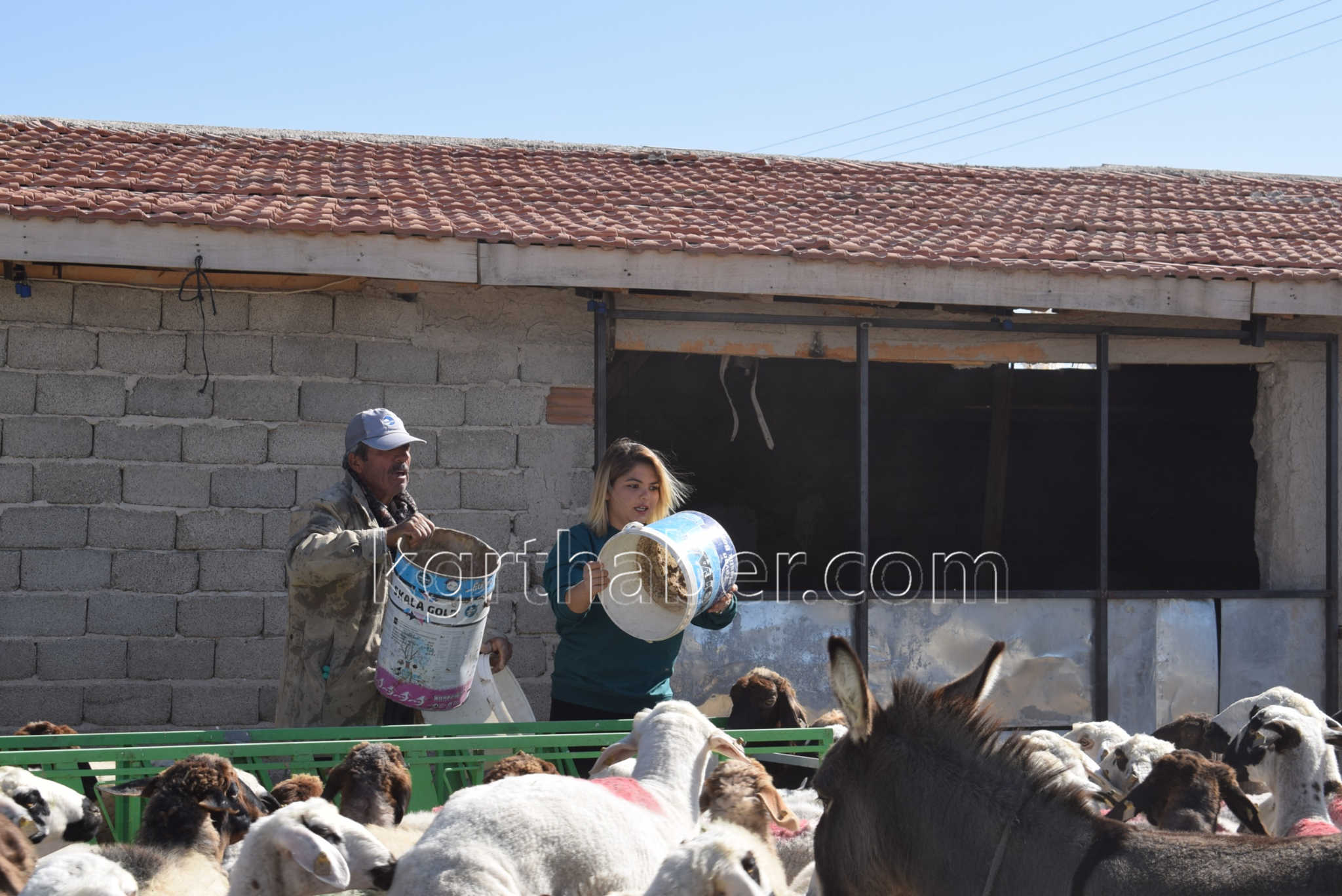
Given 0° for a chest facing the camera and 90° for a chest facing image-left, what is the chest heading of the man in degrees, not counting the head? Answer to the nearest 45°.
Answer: approximately 270°

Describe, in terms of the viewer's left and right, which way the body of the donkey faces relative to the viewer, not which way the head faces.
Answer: facing to the left of the viewer

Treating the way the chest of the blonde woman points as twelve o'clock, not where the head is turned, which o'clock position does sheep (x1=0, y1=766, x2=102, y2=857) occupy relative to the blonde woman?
The sheep is roughly at 3 o'clock from the blonde woman.

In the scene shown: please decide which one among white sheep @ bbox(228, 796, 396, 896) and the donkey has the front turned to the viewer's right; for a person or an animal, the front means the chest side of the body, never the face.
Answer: the white sheep

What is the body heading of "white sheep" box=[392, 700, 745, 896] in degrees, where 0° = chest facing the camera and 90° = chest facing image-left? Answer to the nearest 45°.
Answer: approximately 225°

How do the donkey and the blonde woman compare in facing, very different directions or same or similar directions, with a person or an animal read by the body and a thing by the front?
very different directions

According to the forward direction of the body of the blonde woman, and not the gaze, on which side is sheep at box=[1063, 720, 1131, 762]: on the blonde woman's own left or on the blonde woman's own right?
on the blonde woman's own left

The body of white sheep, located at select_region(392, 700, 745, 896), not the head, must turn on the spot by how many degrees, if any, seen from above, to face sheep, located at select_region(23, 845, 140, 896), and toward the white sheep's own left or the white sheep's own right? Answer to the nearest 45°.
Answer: approximately 135° to the white sheep's own left

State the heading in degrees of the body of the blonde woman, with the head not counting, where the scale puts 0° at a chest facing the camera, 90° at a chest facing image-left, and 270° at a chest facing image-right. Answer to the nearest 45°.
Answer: approximately 315°

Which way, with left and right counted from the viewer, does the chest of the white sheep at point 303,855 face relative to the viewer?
facing to the right of the viewer
